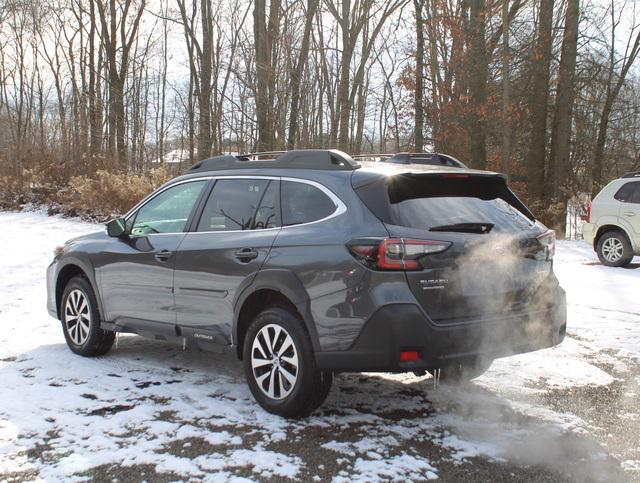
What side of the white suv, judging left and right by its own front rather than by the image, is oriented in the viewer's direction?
right

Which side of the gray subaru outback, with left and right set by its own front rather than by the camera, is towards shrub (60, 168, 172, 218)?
front

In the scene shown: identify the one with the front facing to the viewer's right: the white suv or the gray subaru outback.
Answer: the white suv

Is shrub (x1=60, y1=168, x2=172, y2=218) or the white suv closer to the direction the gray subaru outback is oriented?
the shrub

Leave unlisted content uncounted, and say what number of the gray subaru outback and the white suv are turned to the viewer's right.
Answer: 1

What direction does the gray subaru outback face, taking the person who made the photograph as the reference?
facing away from the viewer and to the left of the viewer

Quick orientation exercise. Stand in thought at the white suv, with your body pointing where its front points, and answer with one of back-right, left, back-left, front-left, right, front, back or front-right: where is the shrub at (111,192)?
back

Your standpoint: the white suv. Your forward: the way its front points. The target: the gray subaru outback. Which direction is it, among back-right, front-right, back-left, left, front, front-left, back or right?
right

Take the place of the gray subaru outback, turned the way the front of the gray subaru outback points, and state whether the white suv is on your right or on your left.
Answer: on your right

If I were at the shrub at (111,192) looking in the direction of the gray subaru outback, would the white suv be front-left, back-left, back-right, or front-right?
front-left

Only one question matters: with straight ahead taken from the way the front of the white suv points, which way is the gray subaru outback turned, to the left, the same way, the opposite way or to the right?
the opposite way
